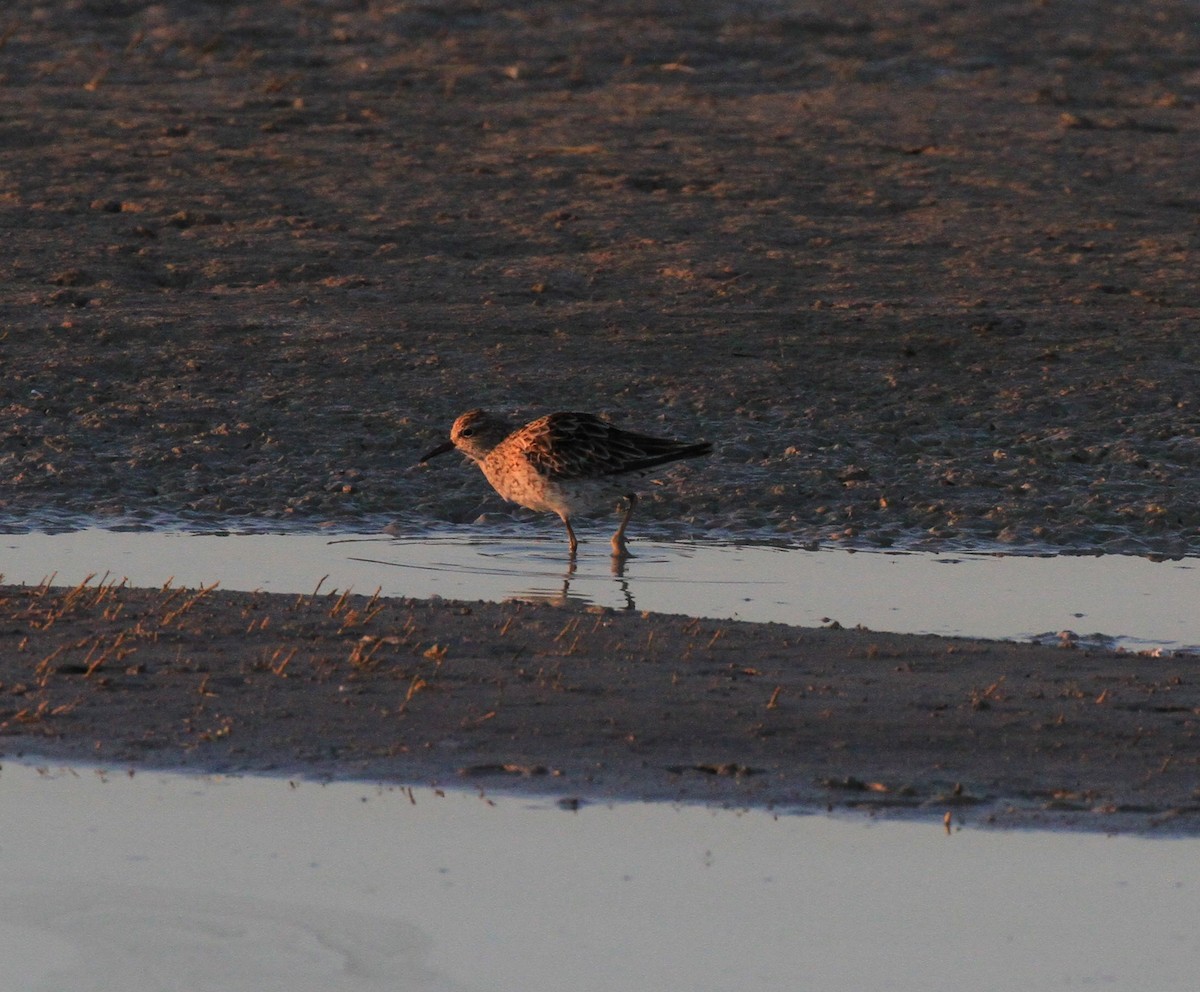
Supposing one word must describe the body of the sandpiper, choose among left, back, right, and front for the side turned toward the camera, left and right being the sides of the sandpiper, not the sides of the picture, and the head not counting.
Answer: left
